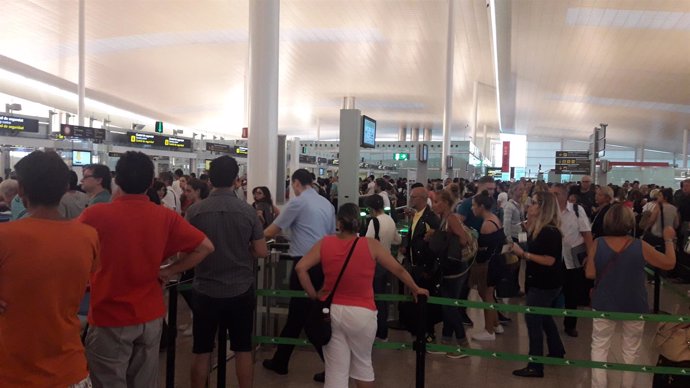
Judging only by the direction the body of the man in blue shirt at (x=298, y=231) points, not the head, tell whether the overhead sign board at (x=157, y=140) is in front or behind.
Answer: in front

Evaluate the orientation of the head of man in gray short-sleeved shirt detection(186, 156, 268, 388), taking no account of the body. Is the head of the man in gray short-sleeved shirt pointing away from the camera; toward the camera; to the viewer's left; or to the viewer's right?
away from the camera

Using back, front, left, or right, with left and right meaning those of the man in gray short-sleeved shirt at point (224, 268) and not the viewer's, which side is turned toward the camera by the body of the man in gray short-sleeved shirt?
back

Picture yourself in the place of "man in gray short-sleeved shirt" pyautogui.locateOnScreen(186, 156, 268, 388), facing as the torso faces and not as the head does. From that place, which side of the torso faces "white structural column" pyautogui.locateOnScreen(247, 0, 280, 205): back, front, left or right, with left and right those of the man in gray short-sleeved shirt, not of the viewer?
front

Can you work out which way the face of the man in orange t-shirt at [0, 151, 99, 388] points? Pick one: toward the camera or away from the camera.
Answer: away from the camera

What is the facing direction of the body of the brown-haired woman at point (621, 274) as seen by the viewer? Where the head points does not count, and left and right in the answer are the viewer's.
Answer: facing away from the viewer

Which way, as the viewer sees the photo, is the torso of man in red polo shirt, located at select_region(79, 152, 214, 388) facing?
away from the camera

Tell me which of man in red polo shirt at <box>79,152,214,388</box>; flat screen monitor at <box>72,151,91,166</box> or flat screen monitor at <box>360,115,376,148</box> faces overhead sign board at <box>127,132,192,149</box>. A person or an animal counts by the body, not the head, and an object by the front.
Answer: the man in red polo shirt

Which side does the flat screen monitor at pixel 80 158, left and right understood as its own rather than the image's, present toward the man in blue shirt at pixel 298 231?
front

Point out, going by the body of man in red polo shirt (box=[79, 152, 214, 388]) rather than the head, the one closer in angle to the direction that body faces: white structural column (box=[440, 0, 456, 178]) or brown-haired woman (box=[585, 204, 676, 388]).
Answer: the white structural column

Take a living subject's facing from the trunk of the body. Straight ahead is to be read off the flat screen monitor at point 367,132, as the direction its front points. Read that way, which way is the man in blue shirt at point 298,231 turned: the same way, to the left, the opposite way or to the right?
the opposite way

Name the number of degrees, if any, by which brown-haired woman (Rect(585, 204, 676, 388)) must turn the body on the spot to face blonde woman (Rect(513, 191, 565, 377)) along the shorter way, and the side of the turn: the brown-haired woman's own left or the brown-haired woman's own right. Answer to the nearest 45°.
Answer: approximately 45° to the brown-haired woman's own left
